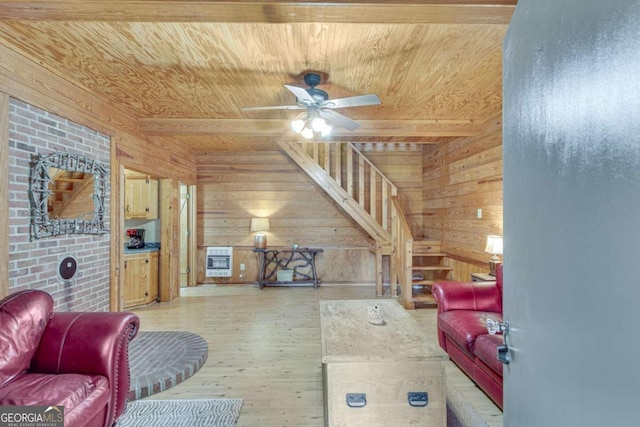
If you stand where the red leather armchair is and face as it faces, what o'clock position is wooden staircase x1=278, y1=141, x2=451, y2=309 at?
The wooden staircase is roughly at 10 o'clock from the red leather armchair.

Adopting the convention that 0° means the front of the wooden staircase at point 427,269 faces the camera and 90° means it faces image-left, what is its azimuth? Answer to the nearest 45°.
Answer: approximately 0°

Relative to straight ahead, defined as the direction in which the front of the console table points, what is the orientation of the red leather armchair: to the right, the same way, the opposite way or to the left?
to the left

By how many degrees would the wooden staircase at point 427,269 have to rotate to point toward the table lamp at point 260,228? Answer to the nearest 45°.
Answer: approximately 90° to its right

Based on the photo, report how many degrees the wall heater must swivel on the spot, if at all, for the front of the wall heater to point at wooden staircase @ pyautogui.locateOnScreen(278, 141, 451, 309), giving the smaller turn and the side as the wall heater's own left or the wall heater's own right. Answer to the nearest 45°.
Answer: approximately 45° to the wall heater's own left

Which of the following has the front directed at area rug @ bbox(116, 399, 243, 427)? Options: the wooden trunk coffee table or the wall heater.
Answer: the wall heater

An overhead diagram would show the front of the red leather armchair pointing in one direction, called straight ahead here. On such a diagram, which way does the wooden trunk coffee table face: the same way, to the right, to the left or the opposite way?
to the right
